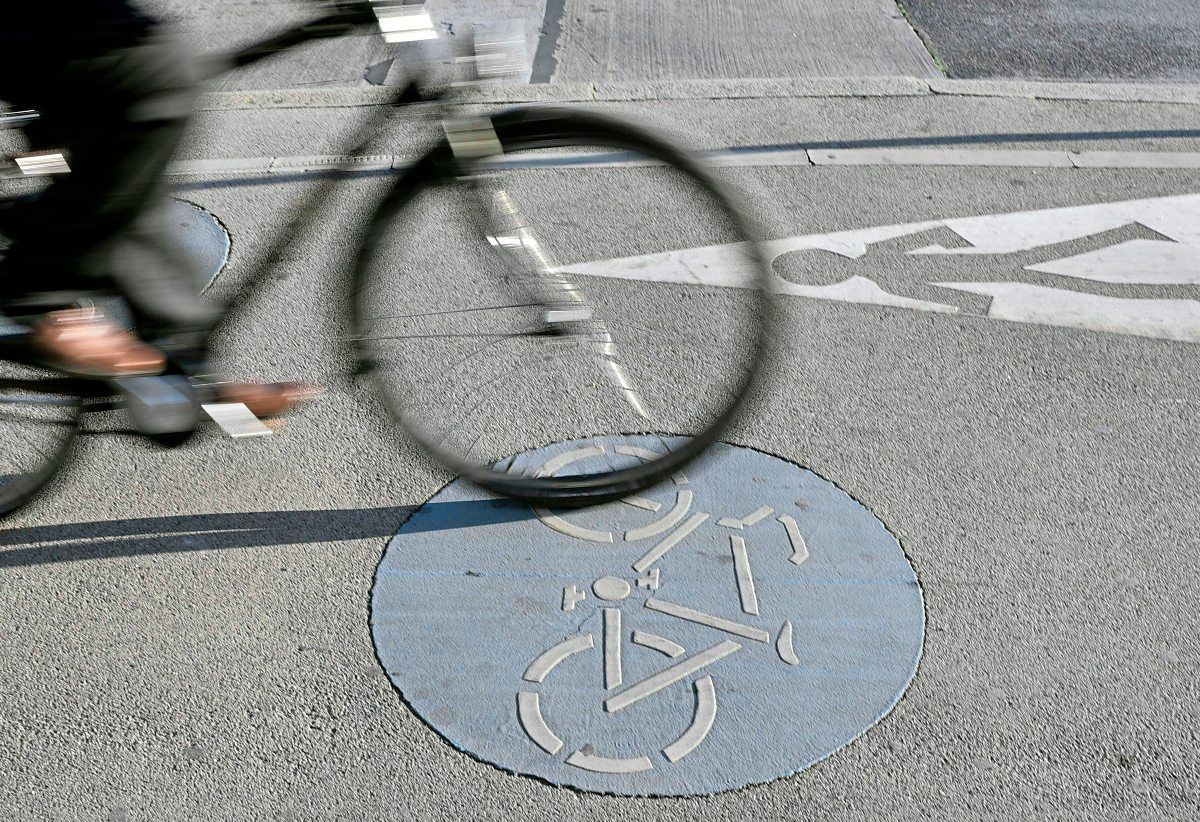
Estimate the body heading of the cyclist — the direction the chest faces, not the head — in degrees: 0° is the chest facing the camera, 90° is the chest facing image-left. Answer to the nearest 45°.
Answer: approximately 270°

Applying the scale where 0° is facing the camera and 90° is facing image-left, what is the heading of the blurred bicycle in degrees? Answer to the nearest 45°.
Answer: approximately 270°
